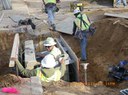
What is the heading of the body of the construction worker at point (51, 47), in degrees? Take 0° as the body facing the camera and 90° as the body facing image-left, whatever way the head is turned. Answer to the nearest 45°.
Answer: approximately 45°

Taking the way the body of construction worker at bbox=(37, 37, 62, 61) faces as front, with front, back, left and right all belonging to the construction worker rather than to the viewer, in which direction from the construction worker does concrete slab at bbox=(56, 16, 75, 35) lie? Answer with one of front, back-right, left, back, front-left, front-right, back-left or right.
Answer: back-right

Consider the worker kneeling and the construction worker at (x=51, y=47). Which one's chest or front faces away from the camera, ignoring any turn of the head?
the worker kneeling

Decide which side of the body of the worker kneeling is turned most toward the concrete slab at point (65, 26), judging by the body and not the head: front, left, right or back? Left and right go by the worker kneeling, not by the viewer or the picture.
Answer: front

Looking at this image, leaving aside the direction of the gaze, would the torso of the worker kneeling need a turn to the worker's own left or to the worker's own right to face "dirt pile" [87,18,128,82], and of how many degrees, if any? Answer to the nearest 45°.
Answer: approximately 45° to the worker's own right

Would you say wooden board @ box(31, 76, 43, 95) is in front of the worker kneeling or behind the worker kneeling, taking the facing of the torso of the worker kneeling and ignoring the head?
behind

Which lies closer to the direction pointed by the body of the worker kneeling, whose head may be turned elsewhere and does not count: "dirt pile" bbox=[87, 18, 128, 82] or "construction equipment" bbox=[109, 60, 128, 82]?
the dirt pile
